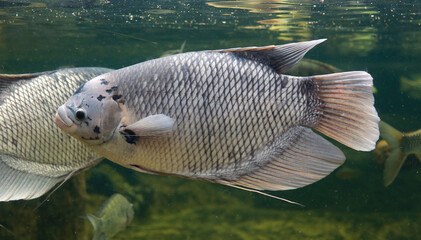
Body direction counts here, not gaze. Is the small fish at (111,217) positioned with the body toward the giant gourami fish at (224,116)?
no

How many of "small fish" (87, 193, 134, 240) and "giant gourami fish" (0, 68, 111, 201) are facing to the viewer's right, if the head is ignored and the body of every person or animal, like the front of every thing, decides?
2

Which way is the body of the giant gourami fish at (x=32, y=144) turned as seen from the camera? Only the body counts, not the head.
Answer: to the viewer's right

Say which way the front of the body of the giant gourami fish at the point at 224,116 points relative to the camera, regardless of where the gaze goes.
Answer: to the viewer's left

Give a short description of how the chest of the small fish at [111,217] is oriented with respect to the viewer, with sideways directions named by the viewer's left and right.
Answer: facing to the right of the viewer

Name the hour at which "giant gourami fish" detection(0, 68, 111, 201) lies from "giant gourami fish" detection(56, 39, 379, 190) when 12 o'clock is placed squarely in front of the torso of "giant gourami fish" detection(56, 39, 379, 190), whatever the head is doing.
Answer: "giant gourami fish" detection(0, 68, 111, 201) is roughly at 1 o'clock from "giant gourami fish" detection(56, 39, 379, 190).

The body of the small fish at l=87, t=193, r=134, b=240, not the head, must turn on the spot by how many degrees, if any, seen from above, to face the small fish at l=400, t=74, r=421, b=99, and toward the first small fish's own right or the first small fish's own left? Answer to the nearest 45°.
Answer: approximately 45° to the first small fish's own left

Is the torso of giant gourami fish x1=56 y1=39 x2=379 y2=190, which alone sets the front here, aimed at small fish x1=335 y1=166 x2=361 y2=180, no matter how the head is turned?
no

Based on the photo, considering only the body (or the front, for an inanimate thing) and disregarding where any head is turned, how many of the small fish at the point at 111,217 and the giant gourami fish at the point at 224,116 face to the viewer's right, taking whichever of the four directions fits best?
1
